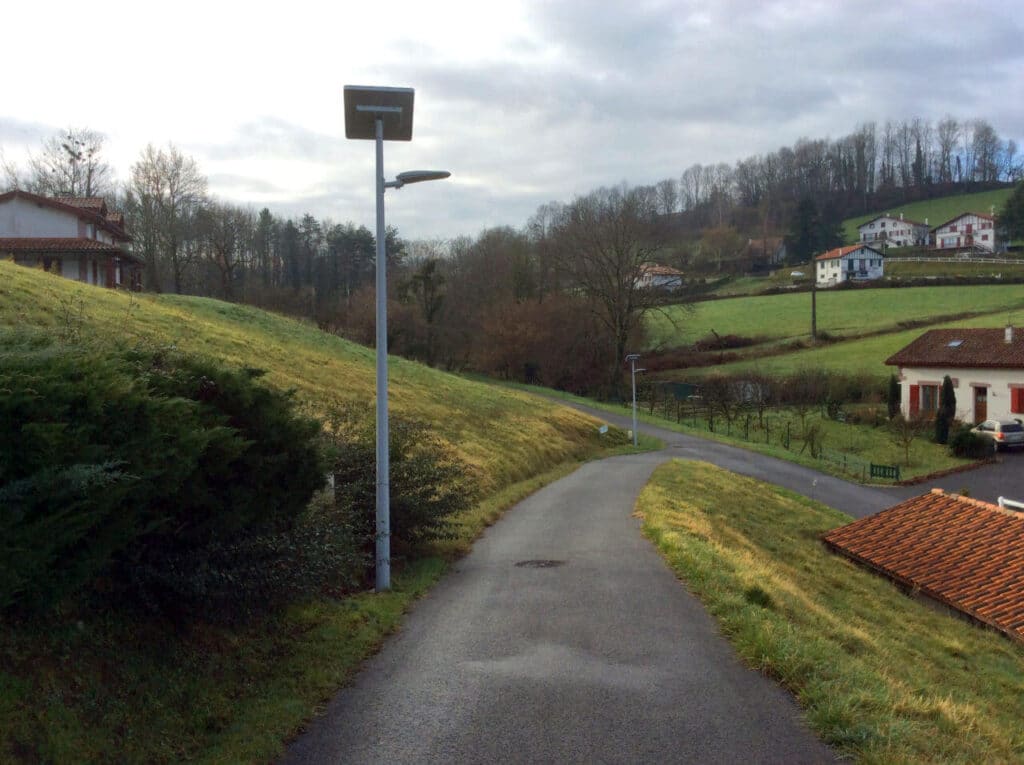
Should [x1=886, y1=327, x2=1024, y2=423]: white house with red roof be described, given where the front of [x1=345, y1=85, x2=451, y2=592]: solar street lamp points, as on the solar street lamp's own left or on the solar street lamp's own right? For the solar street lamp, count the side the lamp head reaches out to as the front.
on the solar street lamp's own left

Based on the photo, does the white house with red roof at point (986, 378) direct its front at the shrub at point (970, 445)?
yes

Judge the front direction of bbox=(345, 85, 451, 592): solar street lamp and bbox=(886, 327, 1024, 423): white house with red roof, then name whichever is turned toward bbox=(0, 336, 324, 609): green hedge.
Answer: the white house with red roof

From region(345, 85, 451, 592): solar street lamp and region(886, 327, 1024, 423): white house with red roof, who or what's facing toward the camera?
the white house with red roof

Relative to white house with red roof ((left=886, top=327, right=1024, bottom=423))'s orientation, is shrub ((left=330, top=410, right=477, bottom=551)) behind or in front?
in front

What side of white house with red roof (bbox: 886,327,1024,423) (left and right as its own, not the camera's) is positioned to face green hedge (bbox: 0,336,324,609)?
front

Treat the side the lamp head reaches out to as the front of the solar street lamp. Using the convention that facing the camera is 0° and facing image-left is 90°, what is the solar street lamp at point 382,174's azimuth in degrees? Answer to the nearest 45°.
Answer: approximately 270°

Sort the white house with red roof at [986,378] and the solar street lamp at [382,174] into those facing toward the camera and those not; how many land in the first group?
1

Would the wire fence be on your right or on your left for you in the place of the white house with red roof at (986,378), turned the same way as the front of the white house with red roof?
on your right

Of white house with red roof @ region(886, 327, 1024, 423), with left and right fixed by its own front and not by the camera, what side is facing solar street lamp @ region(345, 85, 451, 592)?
front

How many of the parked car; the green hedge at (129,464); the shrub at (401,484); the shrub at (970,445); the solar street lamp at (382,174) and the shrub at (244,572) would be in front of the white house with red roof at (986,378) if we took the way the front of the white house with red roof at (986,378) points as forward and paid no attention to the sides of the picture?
6
